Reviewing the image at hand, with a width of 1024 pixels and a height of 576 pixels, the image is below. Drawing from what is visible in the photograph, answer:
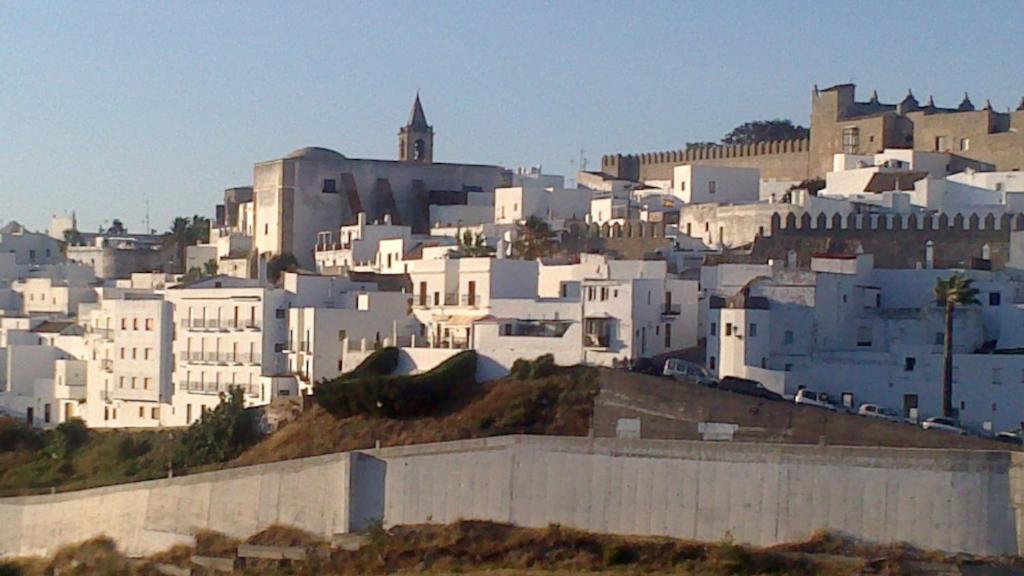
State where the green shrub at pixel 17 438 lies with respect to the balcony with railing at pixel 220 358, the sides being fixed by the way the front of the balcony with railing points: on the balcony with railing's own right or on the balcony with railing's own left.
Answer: on the balcony with railing's own right

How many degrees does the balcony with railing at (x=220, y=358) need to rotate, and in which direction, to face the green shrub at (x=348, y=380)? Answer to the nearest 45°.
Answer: approximately 45° to its left

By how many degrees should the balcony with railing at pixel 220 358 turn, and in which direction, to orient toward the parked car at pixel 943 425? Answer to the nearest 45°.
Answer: approximately 45° to its left

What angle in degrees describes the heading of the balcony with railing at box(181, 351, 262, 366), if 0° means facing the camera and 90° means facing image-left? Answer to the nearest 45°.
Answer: approximately 0°

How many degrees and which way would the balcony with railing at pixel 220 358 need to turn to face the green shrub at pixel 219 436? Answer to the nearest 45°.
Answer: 0° — it already faces it

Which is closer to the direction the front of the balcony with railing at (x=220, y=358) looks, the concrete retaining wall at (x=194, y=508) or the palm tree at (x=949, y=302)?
the concrete retaining wall

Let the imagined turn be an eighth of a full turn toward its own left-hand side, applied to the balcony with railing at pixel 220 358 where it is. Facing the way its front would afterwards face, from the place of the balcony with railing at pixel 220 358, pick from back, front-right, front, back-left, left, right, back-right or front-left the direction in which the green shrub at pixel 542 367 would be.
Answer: front

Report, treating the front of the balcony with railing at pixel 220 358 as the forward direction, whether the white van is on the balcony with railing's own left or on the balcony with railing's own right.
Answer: on the balcony with railing's own left

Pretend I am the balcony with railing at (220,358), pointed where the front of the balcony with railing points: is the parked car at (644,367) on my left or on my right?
on my left

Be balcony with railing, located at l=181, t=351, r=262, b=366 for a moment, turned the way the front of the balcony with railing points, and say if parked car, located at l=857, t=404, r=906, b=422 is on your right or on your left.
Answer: on your left
